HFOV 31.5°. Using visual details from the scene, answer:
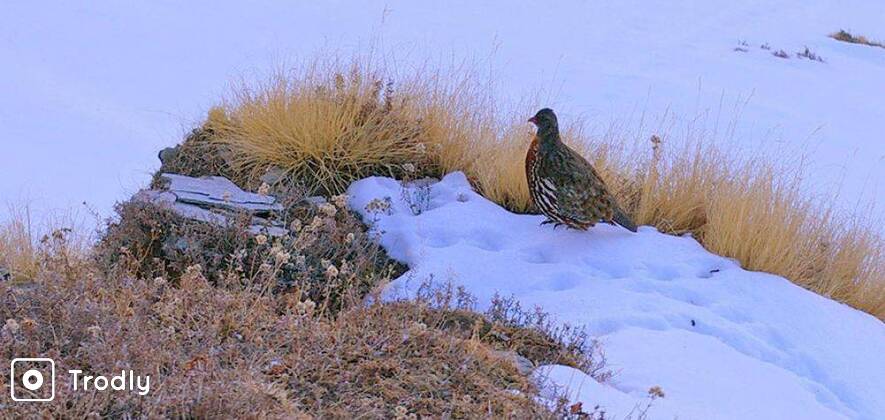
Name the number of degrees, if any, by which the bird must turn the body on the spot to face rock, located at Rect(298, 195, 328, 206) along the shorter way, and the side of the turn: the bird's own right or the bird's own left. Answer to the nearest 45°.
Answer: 0° — it already faces it

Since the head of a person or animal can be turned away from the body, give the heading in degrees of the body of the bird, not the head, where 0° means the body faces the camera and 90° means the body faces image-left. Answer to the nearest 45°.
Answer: approximately 90°

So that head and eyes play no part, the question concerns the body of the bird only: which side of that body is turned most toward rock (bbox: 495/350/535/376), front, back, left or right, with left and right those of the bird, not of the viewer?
left

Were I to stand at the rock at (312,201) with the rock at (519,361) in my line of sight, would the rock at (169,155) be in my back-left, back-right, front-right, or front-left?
back-right

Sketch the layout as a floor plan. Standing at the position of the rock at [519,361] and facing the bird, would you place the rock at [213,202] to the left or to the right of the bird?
left

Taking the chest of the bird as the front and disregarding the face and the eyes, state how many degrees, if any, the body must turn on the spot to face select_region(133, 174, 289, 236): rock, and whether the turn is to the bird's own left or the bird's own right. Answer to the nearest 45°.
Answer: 0° — it already faces it
